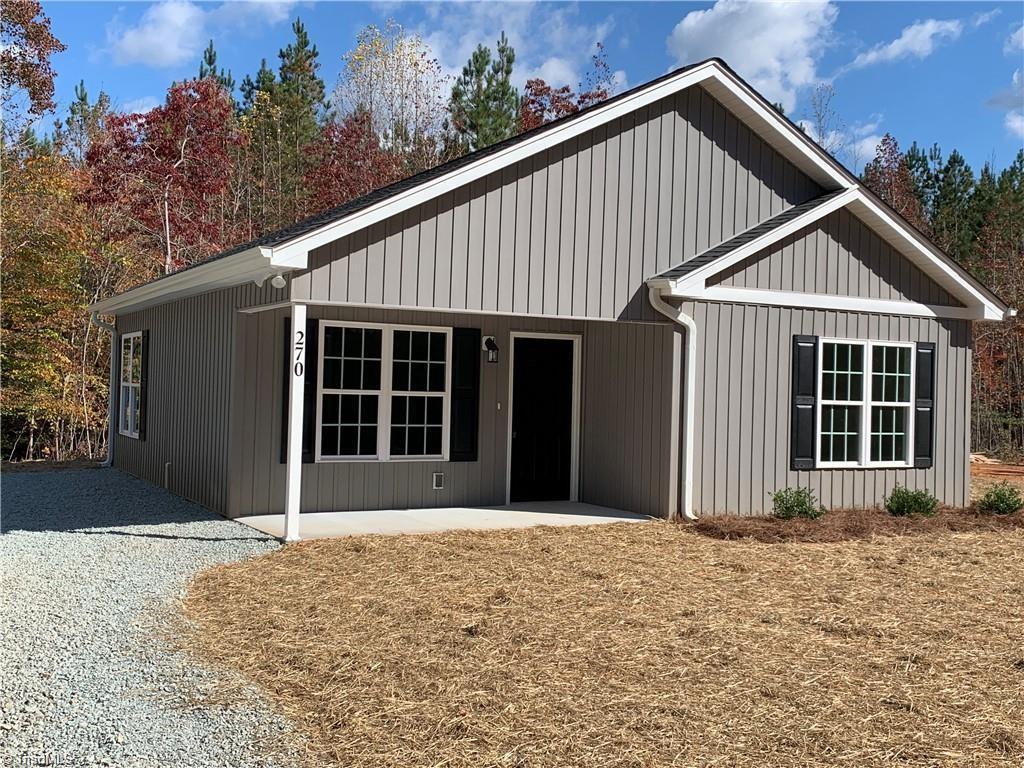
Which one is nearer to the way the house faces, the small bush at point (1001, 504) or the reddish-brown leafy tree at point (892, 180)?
the small bush

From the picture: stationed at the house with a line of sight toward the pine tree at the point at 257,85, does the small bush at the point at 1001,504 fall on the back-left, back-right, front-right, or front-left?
back-right

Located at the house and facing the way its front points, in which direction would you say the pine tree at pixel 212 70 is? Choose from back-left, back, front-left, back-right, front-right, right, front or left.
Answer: back

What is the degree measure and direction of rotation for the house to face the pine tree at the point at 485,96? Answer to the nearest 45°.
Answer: approximately 135° to its left

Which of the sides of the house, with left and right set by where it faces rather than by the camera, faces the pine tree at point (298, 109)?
back

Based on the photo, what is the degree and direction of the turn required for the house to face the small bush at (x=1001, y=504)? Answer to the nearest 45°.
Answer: approximately 45° to its left

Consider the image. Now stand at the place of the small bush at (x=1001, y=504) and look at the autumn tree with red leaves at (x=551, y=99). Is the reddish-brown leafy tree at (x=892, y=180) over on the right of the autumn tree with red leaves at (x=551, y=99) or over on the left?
right

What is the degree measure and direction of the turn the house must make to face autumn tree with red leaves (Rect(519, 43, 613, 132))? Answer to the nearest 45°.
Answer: approximately 135° to its left

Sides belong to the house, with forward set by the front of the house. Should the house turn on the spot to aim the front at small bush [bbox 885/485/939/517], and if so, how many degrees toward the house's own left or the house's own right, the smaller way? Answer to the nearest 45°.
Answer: approximately 45° to the house's own left

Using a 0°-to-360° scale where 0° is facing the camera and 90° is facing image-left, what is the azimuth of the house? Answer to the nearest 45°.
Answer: approximately 315°

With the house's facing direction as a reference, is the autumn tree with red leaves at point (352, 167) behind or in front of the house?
behind

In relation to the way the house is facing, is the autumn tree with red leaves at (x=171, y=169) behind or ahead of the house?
behind

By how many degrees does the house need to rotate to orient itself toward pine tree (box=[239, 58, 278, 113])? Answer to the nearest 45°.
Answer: approximately 180°
